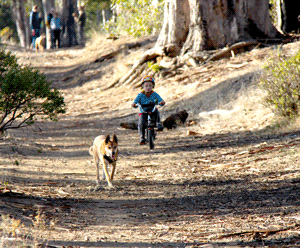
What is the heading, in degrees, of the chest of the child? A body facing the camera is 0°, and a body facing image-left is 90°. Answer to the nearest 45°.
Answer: approximately 0°

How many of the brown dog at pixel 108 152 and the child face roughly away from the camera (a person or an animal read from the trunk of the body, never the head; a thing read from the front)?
0

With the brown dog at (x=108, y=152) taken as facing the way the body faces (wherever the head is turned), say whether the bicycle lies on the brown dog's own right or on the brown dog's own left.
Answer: on the brown dog's own left

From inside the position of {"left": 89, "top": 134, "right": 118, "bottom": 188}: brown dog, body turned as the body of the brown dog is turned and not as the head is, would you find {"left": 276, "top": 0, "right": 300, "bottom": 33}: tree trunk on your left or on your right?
on your left

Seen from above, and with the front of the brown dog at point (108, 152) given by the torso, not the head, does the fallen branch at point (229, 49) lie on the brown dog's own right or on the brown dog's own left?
on the brown dog's own left

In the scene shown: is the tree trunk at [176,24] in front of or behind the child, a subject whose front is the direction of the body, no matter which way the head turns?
behind

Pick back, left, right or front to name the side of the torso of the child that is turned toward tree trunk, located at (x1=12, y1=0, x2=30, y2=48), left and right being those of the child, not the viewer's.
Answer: back

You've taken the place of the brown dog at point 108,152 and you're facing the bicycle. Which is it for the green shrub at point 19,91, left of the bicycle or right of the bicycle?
left

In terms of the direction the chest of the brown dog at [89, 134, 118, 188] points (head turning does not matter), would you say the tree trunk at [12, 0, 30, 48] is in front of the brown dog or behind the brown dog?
behind

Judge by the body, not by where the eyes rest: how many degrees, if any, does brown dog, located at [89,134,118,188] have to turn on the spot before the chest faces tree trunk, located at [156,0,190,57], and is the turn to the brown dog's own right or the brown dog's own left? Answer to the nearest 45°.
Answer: approximately 135° to the brown dog's own left

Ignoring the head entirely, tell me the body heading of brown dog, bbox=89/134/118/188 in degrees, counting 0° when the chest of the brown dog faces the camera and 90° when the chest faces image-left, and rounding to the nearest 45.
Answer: approximately 315°
